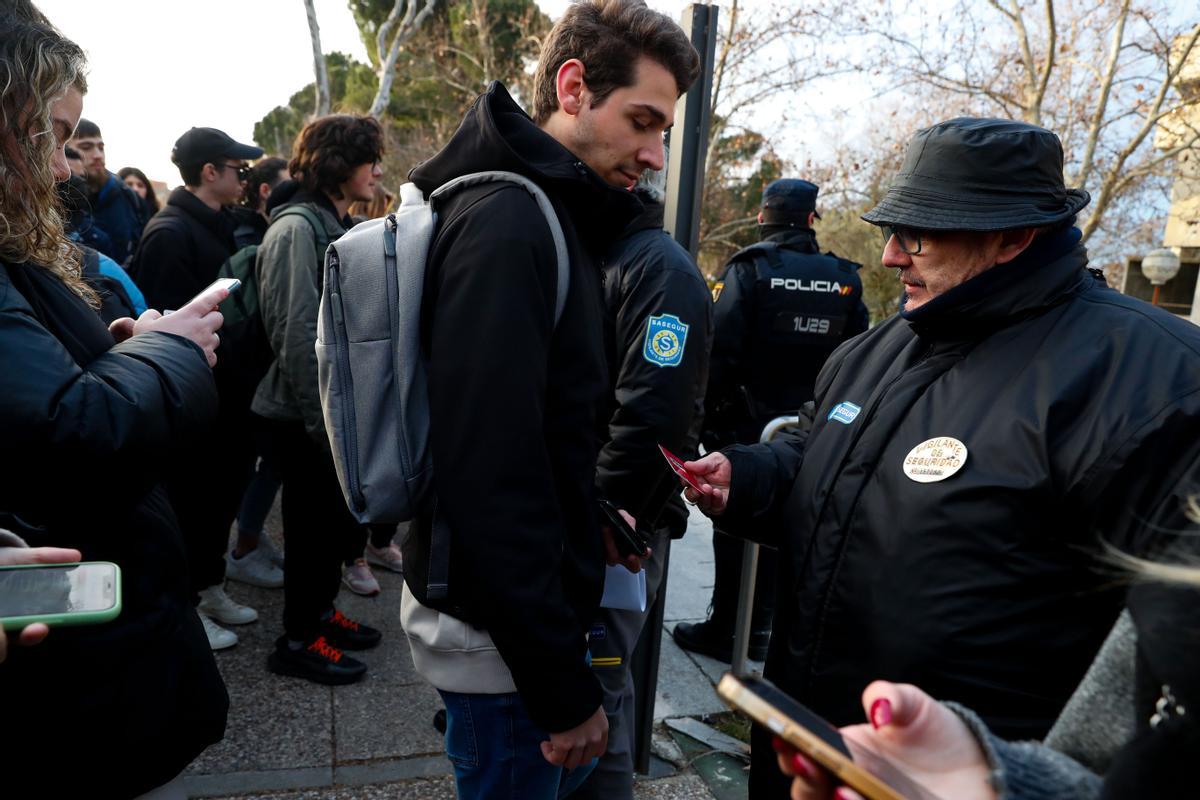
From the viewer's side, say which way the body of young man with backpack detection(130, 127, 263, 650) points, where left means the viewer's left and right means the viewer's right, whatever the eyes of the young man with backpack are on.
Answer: facing to the right of the viewer

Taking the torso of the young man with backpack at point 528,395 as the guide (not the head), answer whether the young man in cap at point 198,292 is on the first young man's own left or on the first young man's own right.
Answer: on the first young man's own left

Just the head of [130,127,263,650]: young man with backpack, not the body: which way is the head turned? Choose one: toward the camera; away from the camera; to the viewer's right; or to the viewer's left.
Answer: to the viewer's right

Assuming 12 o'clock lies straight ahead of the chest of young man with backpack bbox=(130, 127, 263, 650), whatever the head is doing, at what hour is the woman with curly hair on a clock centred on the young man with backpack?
The woman with curly hair is roughly at 3 o'clock from the young man with backpack.

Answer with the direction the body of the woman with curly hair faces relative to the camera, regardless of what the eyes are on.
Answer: to the viewer's right

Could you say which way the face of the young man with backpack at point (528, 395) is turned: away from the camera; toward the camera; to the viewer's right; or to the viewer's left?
to the viewer's right

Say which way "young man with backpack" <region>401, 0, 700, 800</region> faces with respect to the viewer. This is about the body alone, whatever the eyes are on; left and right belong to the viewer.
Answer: facing to the right of the viewer

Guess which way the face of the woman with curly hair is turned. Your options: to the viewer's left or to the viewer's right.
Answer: to the viewer's right

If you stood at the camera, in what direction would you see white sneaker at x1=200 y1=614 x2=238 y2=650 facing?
facing to the right of the viewer

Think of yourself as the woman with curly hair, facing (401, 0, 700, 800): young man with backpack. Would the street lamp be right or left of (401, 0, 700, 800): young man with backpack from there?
left

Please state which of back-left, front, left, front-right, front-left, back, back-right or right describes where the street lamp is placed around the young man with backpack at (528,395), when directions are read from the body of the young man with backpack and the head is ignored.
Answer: front-left
